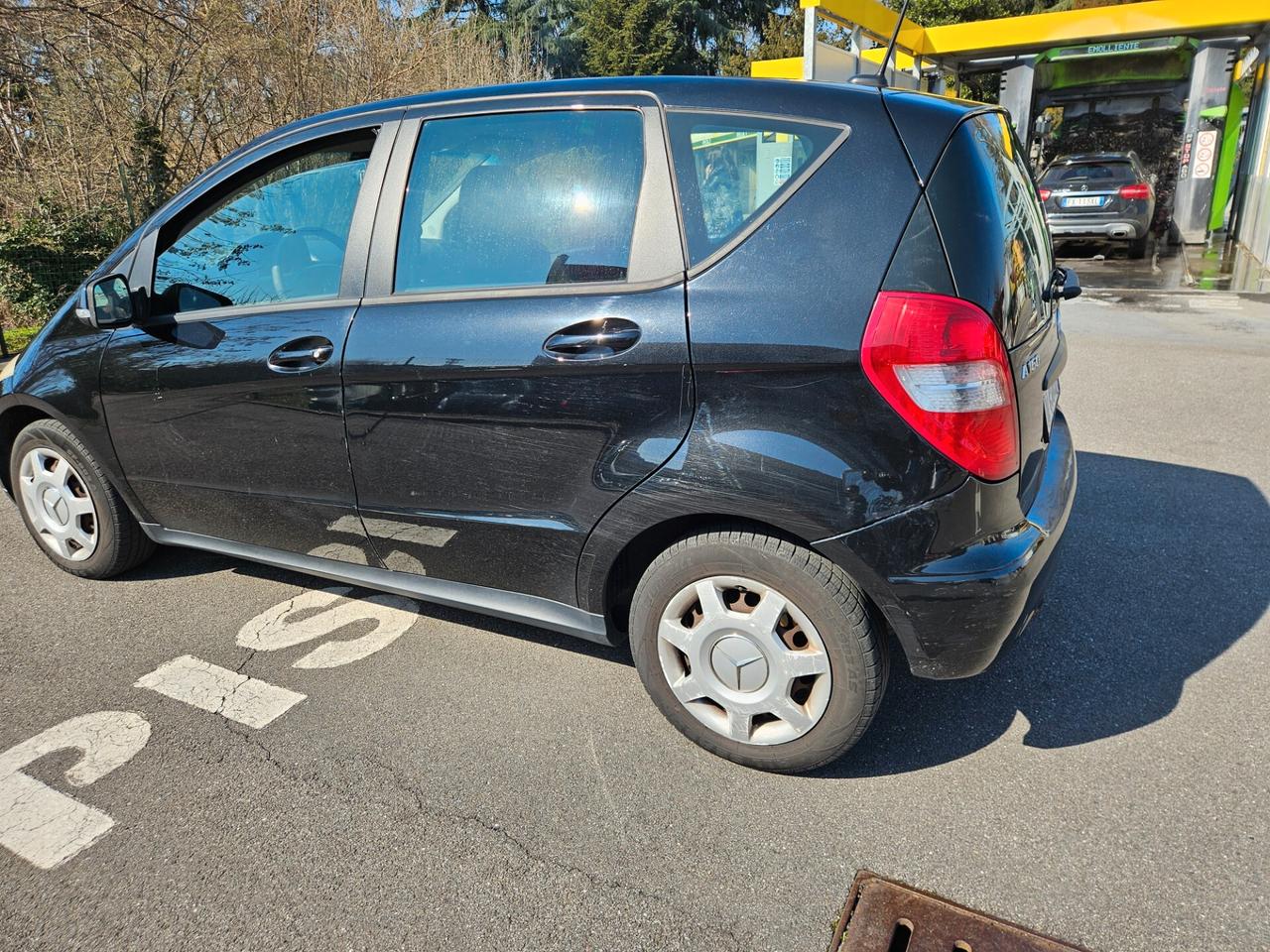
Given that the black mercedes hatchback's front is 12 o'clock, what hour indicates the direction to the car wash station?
The car wash station is roughly at 3 o'clock from the black mercedes hatchback.

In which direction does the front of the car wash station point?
toward the camera

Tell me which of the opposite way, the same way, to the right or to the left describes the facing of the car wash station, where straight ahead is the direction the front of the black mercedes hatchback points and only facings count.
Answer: to the left

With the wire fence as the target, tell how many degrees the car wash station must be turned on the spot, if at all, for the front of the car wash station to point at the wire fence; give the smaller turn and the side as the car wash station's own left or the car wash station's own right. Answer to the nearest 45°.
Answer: approximately 45° to the car wash station's own right

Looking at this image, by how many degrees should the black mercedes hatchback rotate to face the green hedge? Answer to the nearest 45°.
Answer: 0° — it already faces it

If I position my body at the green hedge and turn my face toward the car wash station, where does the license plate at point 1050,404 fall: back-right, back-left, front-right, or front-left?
front-right

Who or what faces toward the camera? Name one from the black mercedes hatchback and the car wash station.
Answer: the car wash station

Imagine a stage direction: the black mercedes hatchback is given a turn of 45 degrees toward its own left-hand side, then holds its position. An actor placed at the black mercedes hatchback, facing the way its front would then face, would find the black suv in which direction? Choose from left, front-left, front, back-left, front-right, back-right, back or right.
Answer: back-right

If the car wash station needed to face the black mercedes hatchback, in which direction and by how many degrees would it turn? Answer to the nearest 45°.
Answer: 0° — it already faces it

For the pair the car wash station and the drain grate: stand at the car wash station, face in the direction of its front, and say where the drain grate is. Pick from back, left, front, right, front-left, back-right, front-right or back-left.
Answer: front

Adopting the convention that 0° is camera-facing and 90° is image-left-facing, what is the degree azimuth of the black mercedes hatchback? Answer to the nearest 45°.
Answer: approximately 135°

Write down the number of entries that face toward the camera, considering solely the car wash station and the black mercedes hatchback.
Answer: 1

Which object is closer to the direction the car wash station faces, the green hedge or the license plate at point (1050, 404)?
the license plate
